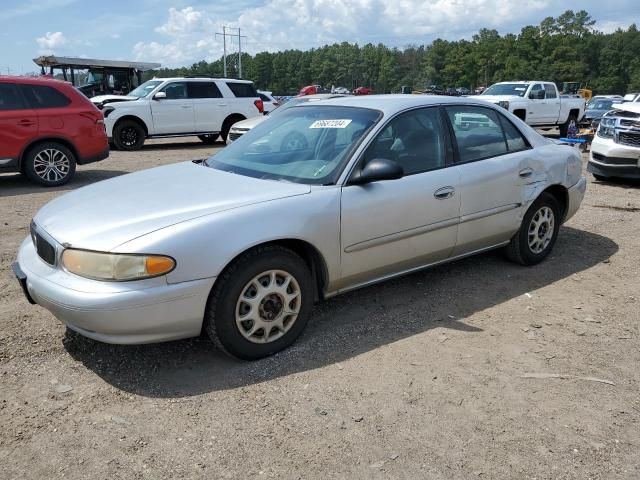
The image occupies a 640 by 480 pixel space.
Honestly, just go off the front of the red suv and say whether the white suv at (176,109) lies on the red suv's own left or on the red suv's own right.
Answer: on the red suv's own right

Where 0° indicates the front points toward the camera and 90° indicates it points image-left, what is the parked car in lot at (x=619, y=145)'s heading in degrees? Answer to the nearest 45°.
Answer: approximately 45°

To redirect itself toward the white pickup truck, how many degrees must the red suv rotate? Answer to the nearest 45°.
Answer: approximately 180°

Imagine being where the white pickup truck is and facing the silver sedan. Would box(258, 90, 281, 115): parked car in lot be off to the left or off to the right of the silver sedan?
right

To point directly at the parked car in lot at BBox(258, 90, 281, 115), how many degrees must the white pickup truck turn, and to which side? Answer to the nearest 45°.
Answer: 0° — it already faces it

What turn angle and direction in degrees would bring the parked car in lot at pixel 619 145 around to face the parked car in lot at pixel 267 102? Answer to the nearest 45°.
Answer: approximately 90° to its right

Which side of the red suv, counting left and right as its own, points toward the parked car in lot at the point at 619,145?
back

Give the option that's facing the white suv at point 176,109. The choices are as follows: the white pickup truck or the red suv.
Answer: the white pickup truck

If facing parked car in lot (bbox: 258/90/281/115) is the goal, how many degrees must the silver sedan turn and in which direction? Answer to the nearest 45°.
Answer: approximately 135° to its right

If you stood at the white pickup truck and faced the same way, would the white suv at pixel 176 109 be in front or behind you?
in front

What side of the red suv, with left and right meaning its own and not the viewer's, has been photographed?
left

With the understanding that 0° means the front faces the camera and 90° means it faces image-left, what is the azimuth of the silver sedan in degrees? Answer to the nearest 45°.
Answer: approximately 45°
